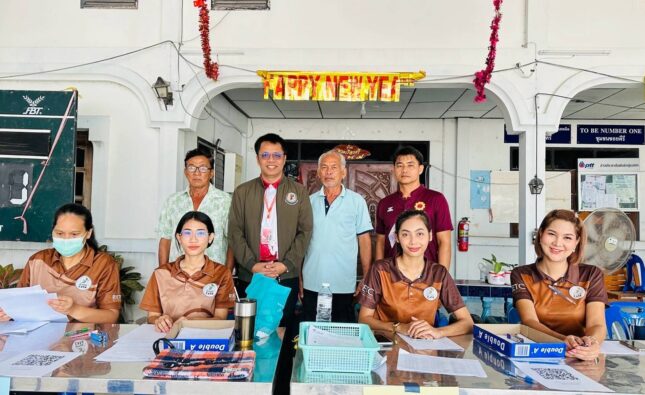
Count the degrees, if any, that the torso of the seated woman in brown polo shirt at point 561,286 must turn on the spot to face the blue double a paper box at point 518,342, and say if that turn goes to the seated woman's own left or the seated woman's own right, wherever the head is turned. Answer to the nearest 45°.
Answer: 0° — they already face it

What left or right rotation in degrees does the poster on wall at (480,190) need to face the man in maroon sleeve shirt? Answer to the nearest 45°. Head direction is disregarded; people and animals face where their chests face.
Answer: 0° — it already faces them

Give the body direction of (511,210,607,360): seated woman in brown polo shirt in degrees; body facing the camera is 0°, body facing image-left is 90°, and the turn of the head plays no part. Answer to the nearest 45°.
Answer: approximately 0°

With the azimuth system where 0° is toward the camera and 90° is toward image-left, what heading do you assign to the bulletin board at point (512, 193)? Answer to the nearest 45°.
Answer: approximately 0°
